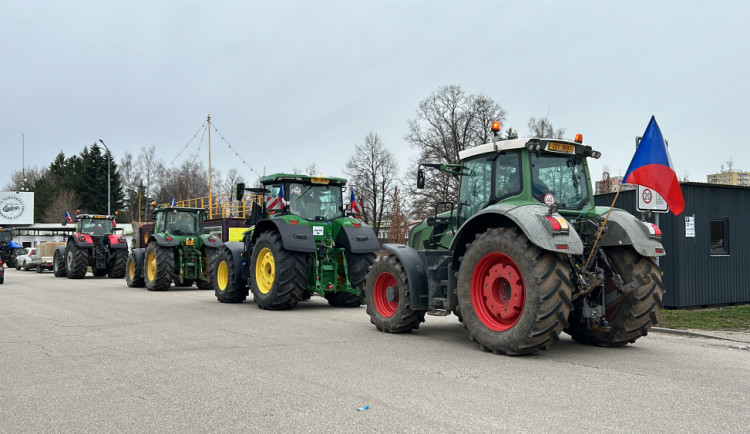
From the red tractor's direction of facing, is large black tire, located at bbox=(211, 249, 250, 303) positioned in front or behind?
behind

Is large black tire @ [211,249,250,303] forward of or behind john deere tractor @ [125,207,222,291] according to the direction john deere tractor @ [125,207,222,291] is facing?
behind

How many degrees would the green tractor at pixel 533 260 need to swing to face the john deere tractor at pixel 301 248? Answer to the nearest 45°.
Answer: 0° — it already faces it

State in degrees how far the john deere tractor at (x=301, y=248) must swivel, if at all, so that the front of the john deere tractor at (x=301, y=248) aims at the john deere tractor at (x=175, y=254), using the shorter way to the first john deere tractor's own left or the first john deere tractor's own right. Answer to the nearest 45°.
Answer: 0° — it already faces it

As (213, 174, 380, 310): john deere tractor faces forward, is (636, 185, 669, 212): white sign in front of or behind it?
behind

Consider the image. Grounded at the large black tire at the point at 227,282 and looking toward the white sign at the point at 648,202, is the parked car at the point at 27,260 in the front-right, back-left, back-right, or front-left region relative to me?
back-left

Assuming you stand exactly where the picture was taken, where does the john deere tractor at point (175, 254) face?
facing away from the viewer and to the left of the viewer

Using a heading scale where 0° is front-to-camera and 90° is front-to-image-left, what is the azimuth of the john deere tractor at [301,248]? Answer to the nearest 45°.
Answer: approximately 135°

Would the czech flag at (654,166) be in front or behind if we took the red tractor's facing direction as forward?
behind

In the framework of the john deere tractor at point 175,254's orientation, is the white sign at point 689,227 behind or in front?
behind
